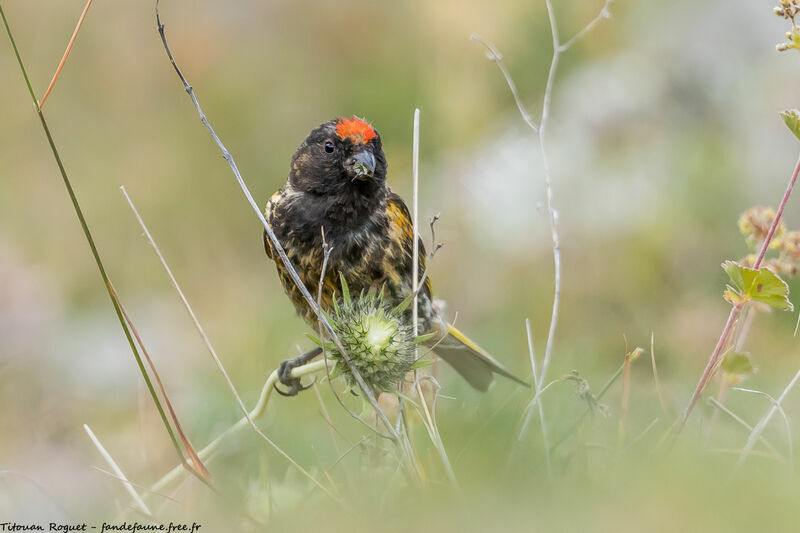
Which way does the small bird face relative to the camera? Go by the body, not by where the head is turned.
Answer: toward the camera

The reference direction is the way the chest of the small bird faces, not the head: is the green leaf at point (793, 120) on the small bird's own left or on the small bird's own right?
on the small bird's own left

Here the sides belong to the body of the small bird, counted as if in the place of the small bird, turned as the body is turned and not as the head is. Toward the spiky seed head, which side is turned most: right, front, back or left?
front
